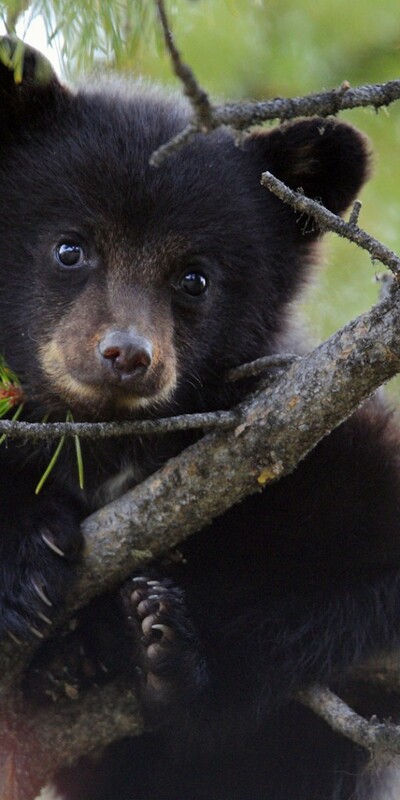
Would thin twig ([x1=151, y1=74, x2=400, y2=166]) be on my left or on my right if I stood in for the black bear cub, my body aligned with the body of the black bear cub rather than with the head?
on my left

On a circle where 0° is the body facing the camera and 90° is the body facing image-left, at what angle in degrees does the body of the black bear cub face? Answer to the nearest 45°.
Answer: approximately 45°

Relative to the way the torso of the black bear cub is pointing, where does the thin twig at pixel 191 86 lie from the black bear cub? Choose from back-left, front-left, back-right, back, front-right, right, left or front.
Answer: front-left
